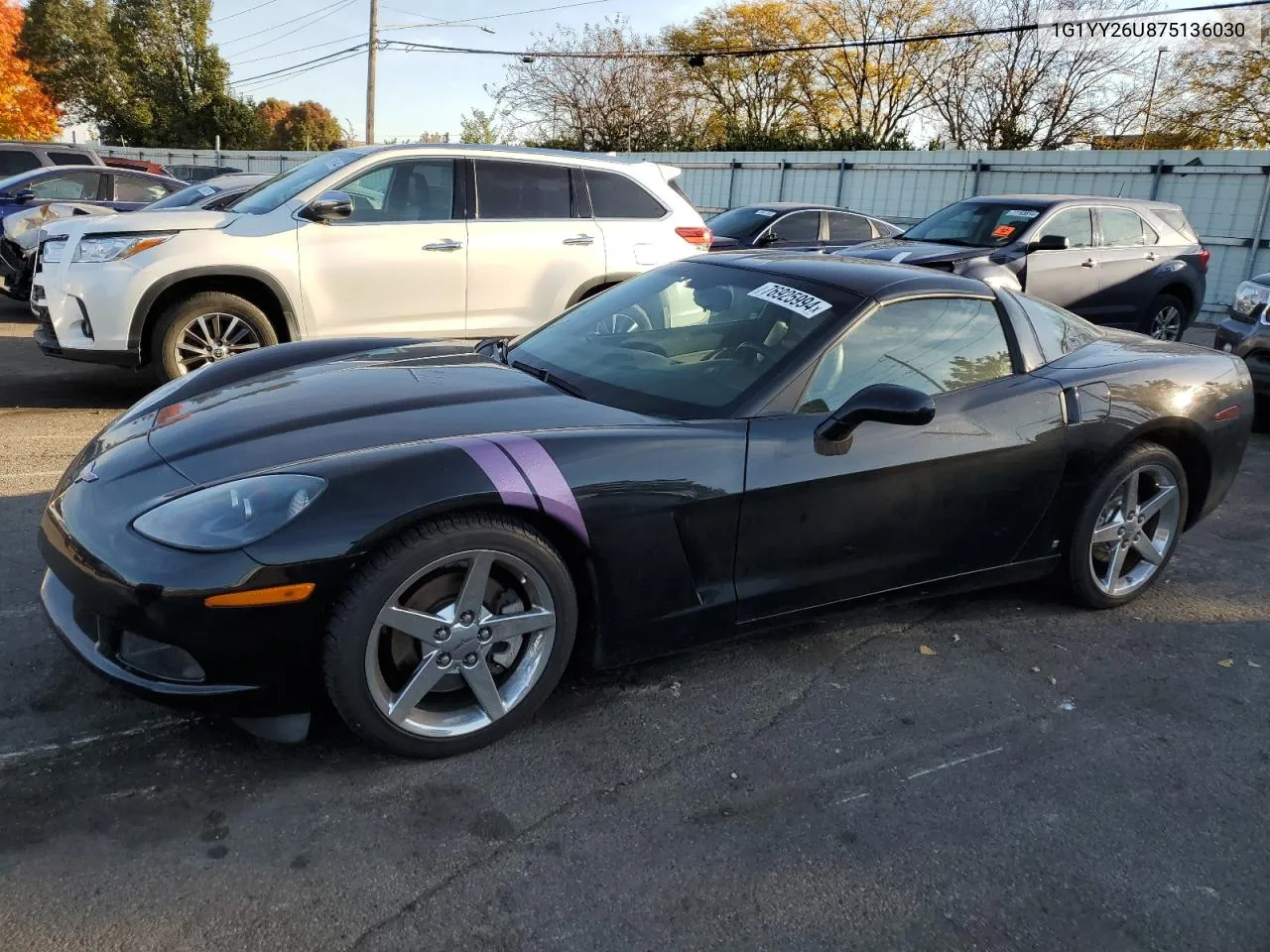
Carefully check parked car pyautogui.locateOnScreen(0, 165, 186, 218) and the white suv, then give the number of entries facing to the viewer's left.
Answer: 2

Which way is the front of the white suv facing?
to the viewer's left

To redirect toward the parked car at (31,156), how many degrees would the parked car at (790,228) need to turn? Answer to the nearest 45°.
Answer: approximately 45° to its right

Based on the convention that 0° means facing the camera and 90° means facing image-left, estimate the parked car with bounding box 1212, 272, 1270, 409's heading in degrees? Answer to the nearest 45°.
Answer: approximately 45°

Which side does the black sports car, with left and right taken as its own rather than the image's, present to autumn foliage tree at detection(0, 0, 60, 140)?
right

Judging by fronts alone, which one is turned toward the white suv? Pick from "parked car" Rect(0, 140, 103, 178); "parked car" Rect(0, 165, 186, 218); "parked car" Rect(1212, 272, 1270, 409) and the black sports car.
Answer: "parked car" Rect(1212, 272, 1270, 409)

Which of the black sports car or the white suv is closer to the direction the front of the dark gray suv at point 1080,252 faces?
the white suv

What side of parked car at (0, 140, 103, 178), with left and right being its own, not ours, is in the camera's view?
left

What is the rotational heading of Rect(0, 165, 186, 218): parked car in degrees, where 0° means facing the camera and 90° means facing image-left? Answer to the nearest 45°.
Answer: approximately 90°

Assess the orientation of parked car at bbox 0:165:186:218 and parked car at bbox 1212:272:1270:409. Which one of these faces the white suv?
parked car at bbox 1212:272:1270:409

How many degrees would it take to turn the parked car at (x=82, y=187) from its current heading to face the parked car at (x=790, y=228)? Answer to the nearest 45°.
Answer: approximately 135° to its left

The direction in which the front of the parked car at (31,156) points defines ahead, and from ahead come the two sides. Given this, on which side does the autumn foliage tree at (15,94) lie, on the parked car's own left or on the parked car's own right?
on the parked car's own right

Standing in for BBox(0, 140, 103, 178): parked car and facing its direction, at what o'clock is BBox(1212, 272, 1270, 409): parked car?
BBox(1212, 272, 1270, 409): parked car is roughly at 8 o'clock from BBox(0, 140, 103, 178): parked car.

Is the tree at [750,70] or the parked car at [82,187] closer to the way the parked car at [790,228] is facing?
the parked car
